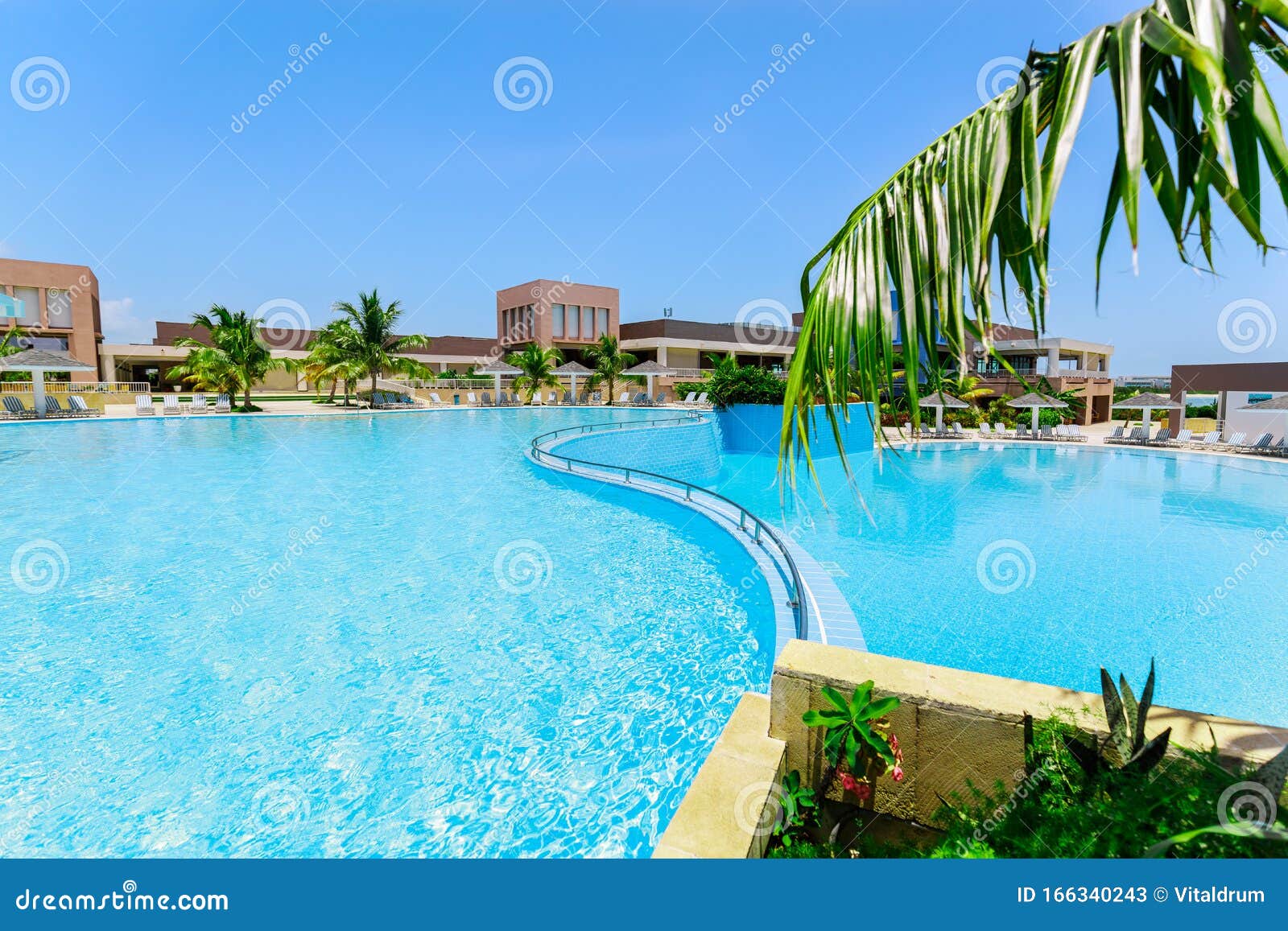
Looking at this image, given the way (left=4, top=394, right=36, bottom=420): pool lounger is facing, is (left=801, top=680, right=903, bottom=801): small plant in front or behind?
in front

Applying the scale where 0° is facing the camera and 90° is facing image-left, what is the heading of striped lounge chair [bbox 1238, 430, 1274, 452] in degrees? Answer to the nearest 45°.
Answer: approximately 45°

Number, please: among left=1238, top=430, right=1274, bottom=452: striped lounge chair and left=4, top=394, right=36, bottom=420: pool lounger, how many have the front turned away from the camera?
0

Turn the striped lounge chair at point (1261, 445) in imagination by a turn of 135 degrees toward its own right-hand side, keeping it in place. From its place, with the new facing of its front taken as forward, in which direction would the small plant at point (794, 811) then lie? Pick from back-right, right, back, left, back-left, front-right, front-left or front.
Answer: back

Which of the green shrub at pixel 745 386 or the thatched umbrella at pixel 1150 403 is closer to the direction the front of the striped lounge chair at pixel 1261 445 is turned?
the green shrub

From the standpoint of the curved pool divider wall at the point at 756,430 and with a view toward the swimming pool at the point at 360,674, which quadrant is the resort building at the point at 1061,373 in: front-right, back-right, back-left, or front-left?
back-left

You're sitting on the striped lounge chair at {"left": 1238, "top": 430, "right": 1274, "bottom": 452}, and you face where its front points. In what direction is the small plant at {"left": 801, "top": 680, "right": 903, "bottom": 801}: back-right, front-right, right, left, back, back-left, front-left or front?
front-left

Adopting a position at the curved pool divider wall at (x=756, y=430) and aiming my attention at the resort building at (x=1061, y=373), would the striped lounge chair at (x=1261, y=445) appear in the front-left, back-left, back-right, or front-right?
front-right

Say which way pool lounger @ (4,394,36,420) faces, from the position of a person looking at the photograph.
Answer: facing the viewer and to the right of the viewer

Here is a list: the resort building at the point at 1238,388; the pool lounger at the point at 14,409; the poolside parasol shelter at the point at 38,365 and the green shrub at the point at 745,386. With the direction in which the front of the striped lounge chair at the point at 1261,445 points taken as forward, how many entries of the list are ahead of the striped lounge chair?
3

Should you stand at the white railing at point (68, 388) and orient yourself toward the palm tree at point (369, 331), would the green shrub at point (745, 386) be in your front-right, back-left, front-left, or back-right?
front-right
